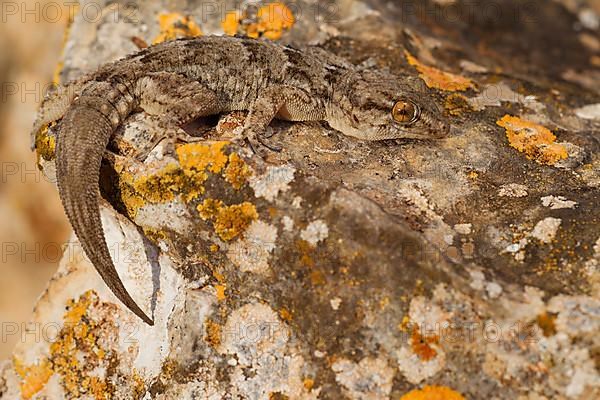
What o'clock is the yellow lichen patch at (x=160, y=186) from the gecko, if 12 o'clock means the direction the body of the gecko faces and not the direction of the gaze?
The yellow lichen patch is roughly at 4 o'clock from the gecko.

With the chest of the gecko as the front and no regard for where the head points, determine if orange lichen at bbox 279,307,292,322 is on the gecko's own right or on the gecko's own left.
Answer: on the gecko's own right

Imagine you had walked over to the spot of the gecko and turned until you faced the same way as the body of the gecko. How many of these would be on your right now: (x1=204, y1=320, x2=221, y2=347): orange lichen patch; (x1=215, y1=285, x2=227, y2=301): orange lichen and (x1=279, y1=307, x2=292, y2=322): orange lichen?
3

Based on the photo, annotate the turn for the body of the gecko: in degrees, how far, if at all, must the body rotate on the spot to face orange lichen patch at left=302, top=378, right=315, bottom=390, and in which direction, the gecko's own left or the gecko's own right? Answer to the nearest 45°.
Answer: approximately 90° to the gecko's own right

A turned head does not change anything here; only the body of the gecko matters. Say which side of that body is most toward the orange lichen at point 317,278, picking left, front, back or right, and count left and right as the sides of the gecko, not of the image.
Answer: right

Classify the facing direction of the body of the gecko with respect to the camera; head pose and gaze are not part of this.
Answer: to the viewer's right

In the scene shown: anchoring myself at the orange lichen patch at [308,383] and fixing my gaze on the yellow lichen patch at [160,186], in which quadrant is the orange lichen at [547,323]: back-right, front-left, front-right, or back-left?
back-right

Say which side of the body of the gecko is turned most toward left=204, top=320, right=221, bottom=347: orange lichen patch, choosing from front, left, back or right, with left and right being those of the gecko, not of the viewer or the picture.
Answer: right
